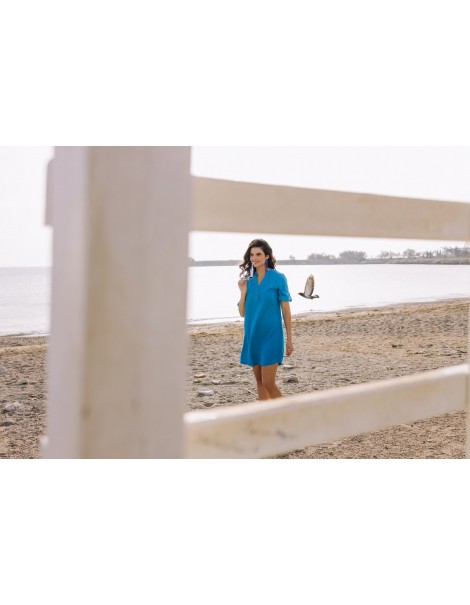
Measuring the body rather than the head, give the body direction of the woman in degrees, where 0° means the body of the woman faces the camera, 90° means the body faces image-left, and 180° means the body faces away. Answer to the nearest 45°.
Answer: approximately 45°

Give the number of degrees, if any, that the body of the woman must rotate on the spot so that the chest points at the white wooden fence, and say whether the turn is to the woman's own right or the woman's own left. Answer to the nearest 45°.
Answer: approximately 45° to the woman's own left
